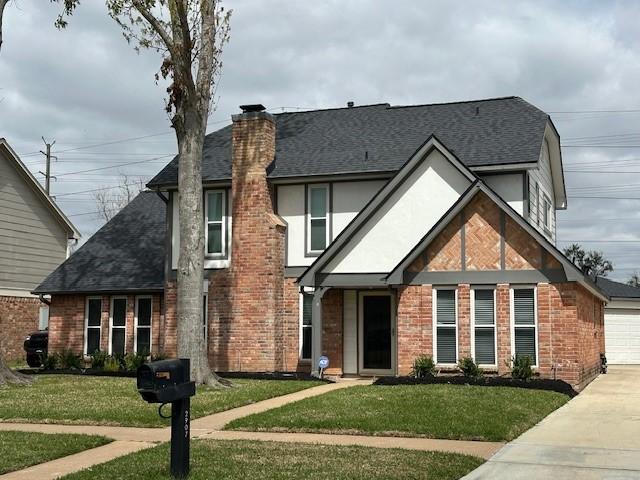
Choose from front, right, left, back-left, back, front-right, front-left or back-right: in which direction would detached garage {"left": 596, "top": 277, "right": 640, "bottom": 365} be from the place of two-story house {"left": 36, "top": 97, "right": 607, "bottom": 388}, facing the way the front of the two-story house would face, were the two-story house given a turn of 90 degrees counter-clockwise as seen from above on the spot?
front-left

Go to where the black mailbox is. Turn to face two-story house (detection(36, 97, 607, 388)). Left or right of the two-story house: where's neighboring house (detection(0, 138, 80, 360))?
left

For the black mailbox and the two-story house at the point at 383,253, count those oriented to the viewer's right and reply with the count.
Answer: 0

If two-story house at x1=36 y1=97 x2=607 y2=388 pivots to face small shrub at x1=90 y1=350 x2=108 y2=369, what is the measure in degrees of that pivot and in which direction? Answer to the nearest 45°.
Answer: approximately 90° to its right

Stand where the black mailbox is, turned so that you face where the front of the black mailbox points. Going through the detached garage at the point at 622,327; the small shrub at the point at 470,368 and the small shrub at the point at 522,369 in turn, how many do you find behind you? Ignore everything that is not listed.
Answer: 3

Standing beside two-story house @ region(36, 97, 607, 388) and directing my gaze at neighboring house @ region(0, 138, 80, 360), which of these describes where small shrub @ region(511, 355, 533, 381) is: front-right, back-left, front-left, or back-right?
back-left

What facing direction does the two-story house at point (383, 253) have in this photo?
toward the camera

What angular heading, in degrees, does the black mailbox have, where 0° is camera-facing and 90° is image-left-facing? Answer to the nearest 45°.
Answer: approximately 45°

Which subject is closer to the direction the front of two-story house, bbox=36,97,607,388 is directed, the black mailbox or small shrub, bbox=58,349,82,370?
the black mailbox

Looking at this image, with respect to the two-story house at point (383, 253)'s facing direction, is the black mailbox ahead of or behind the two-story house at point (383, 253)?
ahead

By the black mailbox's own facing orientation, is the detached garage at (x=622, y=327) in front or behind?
behind

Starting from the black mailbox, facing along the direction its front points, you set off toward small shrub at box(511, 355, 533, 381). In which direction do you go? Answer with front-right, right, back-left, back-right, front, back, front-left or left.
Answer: back

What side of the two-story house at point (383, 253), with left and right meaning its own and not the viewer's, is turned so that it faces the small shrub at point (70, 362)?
right

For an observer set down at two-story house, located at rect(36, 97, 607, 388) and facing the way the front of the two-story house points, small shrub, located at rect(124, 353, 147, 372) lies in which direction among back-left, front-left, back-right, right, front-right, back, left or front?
right
